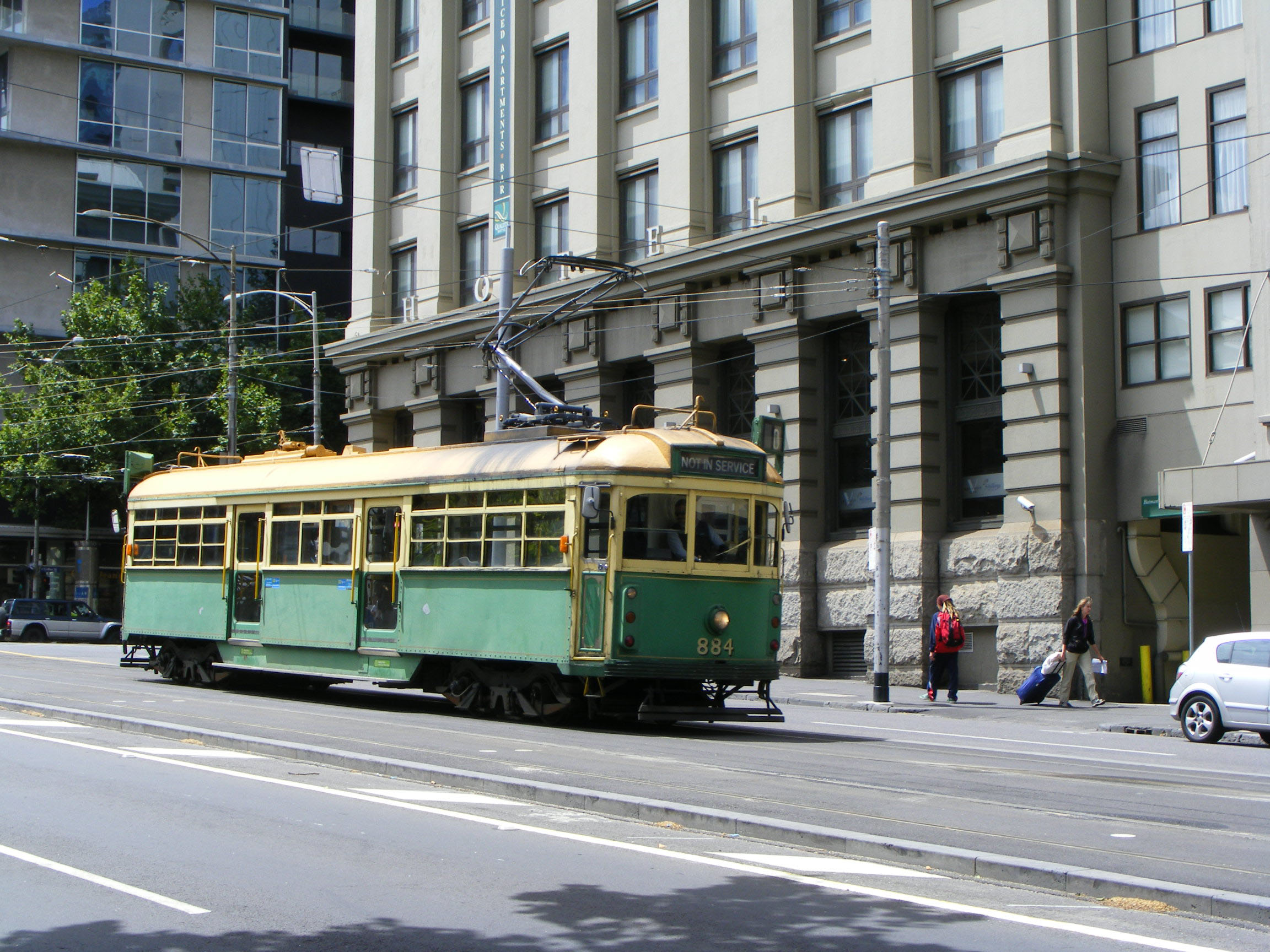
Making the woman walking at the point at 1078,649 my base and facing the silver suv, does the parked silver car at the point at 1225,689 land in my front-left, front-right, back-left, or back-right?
back-left

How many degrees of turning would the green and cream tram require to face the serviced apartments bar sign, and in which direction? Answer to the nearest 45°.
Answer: approximately 135° to its left

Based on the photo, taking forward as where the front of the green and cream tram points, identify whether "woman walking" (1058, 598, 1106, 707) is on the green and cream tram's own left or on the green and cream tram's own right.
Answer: on the green and cream tram's own left

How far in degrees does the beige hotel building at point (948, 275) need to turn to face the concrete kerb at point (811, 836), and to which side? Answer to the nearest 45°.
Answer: approximately 45° to its left

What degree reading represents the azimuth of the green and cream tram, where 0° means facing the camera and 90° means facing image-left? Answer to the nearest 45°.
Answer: approximately 315°

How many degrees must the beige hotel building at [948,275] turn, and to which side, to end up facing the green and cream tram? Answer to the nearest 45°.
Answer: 0° — it already faces it

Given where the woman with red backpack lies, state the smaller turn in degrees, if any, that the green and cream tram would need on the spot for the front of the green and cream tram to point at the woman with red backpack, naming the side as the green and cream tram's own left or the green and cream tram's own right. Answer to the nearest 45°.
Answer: approximately 90° to the green and cream tram's own left

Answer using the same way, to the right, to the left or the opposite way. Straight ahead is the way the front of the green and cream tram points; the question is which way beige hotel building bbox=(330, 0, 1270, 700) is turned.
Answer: to the right

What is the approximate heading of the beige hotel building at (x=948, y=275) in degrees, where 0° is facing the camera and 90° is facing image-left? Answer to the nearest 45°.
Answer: approximately 45°

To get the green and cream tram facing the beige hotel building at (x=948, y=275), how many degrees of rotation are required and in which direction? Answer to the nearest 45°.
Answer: approximately 90° to its left
